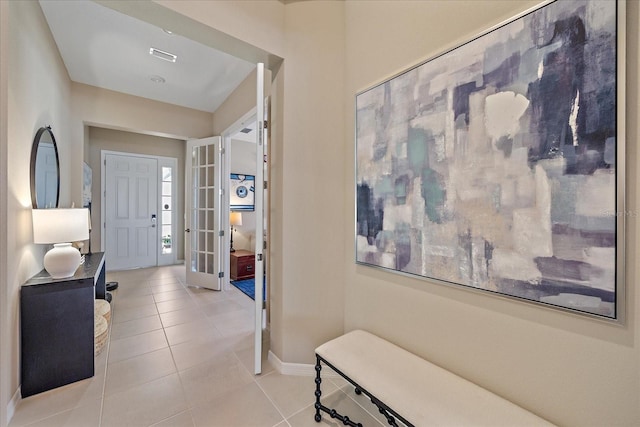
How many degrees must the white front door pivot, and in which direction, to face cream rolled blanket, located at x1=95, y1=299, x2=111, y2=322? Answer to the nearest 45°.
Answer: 0° — it already faces it

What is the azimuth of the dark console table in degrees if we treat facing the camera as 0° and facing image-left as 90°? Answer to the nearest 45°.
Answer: approximately 270°

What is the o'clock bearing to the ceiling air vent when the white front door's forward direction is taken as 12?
The ceiling air vent is roughly at 12 o'clock from the white front door.

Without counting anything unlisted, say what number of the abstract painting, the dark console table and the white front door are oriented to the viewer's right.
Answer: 1

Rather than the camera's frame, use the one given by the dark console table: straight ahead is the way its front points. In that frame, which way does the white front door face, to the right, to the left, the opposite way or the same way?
to the right

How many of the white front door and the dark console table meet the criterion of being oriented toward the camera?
1

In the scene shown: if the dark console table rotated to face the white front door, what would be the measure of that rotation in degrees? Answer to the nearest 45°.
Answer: approximately 90° to its left

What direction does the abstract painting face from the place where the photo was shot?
facing the viewer and to the left of the viewer

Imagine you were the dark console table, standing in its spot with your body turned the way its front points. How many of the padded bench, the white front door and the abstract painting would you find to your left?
1

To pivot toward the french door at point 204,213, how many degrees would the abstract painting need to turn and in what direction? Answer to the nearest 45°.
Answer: approximately 45° to its right
